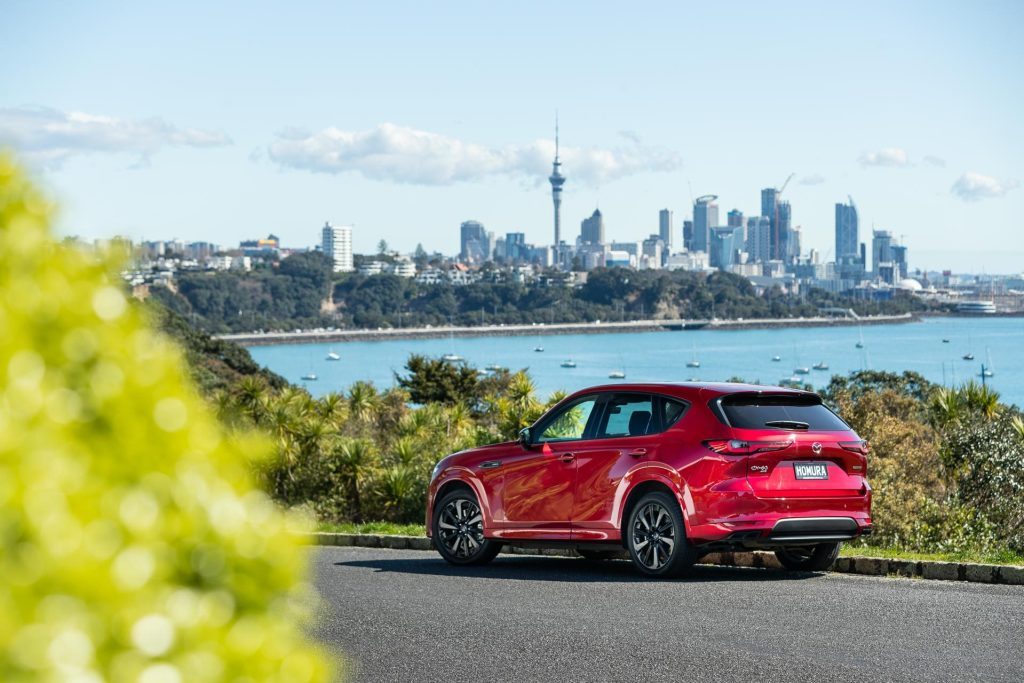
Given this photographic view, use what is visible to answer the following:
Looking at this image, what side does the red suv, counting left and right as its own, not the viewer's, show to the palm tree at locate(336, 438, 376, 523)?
front

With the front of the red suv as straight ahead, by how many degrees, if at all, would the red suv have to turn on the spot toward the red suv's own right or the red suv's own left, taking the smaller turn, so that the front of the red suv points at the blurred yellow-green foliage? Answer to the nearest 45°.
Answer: approximately 135° to the red suv's own left

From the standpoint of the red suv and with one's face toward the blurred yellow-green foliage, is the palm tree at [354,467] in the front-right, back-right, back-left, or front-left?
back-right

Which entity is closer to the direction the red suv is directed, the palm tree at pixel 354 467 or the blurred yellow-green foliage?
the palm tree

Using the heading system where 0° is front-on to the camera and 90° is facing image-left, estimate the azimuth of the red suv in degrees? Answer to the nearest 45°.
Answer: approximately 135°
